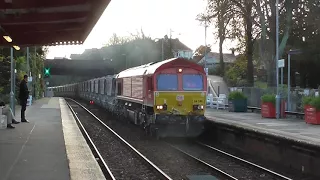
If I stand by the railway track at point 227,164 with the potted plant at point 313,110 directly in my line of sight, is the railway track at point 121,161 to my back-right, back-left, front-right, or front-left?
back-left

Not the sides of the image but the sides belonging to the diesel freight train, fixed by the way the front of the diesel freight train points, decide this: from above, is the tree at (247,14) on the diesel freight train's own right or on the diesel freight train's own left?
on the diesel freight train's own left

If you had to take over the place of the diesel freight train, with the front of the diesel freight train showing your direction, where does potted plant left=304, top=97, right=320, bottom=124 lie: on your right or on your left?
on your left

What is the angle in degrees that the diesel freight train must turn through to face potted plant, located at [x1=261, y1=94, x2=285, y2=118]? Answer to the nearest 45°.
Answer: approximately 90° to its left

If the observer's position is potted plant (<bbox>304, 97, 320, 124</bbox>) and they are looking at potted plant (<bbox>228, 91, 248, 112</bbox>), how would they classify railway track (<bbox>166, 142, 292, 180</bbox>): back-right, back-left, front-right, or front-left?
back-left

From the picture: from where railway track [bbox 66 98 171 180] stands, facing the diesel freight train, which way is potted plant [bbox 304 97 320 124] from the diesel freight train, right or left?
right

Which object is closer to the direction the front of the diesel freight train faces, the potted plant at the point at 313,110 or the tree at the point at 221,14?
the potted plant

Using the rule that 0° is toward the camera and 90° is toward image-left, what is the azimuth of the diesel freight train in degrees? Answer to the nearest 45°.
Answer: approximately 315°

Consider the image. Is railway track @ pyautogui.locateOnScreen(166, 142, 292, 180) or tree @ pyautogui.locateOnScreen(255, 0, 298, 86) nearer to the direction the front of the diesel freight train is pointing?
the railway track

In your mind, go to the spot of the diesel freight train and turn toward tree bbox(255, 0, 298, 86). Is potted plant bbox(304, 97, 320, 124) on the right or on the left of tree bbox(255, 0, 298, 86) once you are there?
right

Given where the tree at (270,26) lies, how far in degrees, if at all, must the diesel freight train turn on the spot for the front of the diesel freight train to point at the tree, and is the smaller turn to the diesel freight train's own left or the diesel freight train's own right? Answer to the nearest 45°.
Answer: approximately 90° to the diesel freight train's own left
